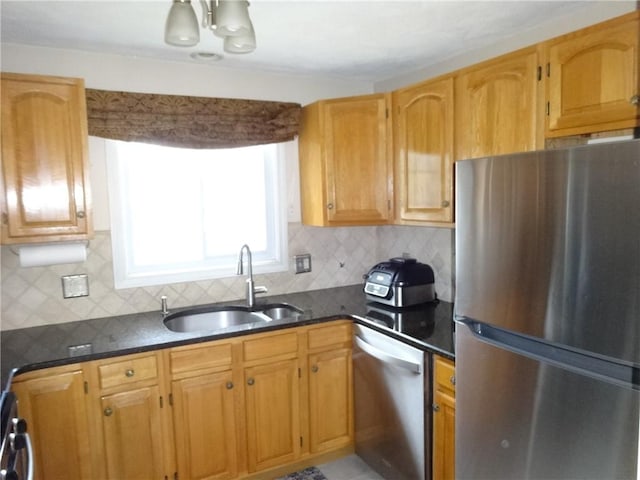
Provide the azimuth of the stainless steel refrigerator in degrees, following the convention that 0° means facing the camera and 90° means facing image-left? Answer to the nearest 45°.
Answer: approximately 45°

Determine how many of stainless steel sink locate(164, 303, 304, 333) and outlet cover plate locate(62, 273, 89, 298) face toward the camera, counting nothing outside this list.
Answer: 2

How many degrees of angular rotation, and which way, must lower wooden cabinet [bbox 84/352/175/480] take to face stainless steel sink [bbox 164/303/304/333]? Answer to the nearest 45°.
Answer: approximately 135° to its left

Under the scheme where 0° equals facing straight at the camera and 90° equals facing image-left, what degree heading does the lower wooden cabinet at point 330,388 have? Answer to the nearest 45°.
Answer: approximately 315°

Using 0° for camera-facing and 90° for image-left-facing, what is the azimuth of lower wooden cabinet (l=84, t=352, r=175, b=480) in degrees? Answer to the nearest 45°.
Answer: approximately 0°

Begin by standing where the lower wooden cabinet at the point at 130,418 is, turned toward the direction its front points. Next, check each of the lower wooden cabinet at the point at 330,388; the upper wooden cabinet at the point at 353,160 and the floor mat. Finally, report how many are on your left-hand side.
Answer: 3

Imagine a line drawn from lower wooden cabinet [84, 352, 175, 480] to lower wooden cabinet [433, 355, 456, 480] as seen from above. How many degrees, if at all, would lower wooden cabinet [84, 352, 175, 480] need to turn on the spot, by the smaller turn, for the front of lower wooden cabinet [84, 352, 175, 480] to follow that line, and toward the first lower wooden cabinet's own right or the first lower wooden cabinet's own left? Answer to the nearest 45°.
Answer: approximately 45° to the first lower wooden cabinet's own left

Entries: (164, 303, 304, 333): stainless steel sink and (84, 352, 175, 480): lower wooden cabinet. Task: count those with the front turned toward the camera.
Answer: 2

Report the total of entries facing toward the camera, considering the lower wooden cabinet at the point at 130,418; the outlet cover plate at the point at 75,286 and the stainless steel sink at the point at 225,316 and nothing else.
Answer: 3

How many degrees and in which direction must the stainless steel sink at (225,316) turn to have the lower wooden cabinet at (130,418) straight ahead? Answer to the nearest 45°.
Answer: approximately 45° to its right

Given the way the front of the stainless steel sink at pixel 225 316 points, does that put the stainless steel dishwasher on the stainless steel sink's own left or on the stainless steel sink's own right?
on the stainless steel sink's own left
